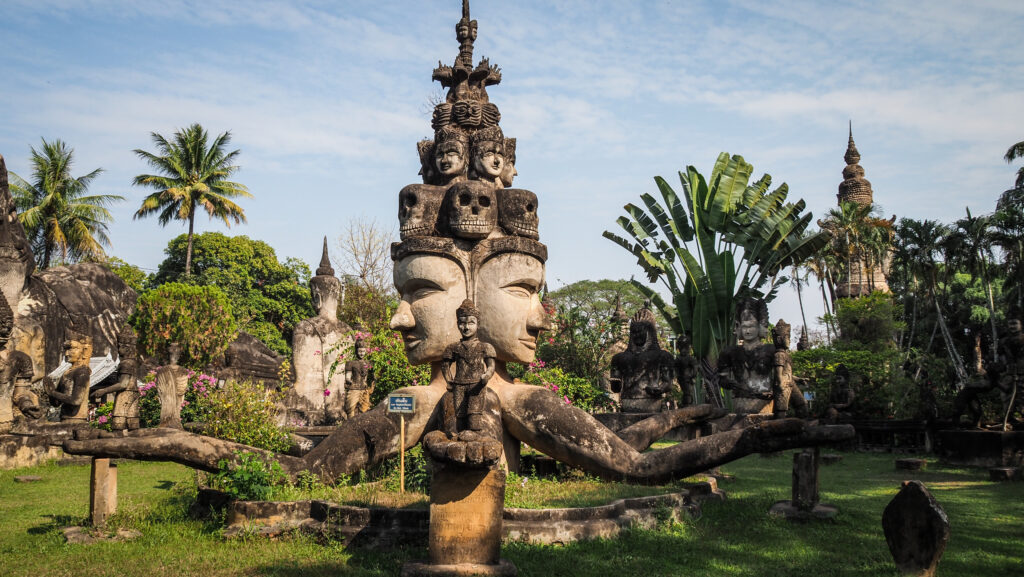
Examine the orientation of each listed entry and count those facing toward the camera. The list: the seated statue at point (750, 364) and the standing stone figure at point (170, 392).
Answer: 2

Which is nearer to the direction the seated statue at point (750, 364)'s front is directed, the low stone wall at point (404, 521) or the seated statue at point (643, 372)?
the low stone wall

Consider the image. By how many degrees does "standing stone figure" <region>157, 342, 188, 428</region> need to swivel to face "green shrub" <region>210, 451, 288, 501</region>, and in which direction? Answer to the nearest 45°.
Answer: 0° — it already faces it

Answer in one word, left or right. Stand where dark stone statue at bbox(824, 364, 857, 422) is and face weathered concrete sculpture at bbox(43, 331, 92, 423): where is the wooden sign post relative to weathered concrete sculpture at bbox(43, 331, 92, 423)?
left

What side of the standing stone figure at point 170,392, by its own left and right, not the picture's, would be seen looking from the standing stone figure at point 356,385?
left

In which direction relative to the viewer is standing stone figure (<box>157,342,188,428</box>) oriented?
toward the camera

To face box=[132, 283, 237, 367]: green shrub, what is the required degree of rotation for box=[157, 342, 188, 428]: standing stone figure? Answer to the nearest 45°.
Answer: approximately 180°

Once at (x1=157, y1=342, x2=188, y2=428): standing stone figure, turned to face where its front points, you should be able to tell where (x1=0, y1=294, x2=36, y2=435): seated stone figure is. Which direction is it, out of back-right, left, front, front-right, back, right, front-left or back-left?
right

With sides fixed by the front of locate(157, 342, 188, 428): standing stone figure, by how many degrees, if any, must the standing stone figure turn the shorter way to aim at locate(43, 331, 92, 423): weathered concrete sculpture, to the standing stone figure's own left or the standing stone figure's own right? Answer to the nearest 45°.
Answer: approximately 90° to the standing stone figure's own right

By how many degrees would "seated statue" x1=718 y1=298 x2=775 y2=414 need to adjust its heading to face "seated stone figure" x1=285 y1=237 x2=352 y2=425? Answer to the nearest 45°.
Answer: approximately 90° to its right

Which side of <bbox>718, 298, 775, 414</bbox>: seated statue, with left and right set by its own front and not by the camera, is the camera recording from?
front

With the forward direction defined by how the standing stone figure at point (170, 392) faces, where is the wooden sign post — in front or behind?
in front

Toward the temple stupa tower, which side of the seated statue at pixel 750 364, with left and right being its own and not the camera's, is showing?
back

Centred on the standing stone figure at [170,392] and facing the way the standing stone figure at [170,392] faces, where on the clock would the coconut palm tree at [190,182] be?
The coconut palm tree is roughly at 6 o'clock from the standing stone figure.

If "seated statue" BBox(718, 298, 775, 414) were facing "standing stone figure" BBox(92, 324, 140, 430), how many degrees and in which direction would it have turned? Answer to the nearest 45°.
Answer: approximately 45° to its right
